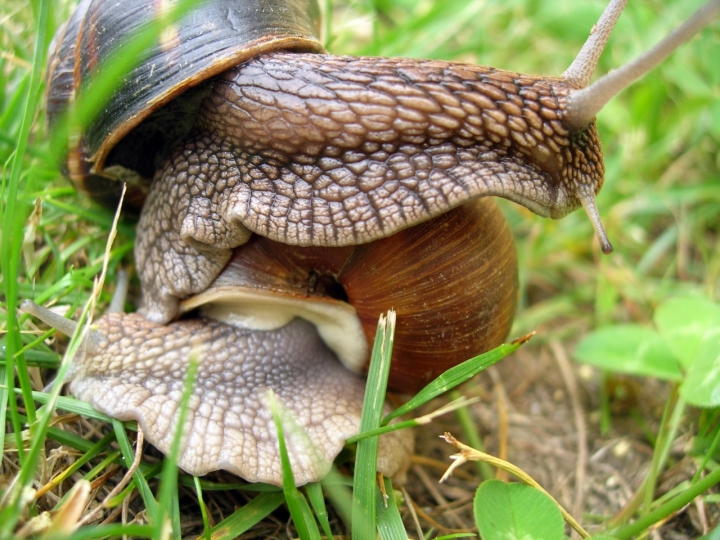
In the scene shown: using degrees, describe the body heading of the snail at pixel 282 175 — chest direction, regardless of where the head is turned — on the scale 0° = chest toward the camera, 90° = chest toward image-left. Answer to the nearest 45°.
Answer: approximately 270°
